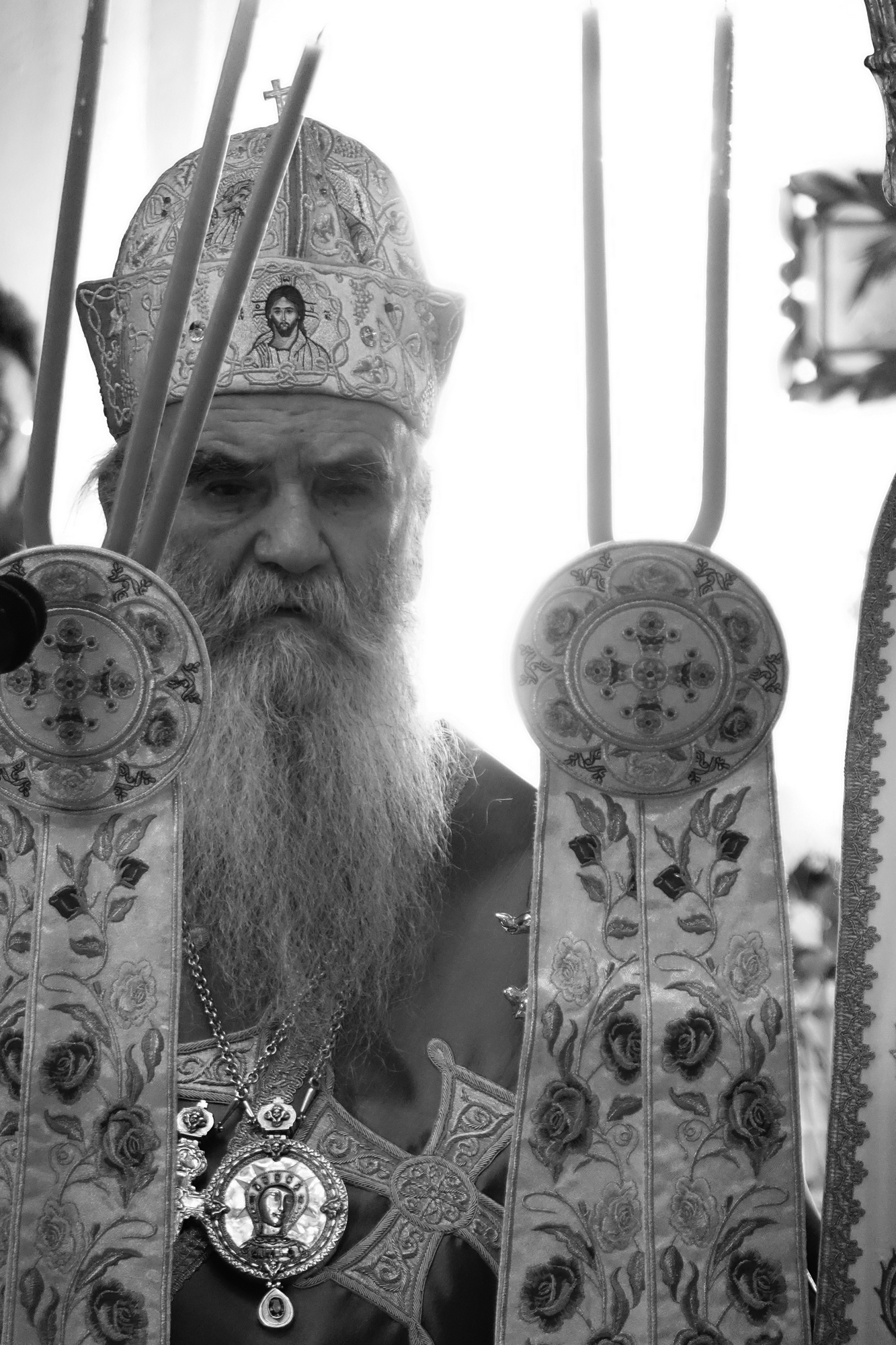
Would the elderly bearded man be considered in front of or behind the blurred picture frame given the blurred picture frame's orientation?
in front

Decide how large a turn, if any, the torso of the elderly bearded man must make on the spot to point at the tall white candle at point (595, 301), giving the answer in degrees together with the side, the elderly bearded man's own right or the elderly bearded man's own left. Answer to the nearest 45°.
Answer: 0° — they already face it

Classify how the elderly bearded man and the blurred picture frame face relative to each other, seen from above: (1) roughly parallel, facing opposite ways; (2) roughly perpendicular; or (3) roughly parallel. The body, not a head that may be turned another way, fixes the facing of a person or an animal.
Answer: roughly parallel

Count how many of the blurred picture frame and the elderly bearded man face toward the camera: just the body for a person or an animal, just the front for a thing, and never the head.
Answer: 2

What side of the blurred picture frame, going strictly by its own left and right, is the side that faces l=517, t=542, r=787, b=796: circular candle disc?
front

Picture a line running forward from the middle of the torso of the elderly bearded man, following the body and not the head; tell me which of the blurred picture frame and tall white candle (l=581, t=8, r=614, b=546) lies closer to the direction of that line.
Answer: the tall white candle

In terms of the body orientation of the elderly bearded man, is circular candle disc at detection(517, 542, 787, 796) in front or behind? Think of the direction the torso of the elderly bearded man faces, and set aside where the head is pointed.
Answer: in front

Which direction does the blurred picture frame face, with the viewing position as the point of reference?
facing the viewer

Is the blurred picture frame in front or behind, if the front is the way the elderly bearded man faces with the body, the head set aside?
behind

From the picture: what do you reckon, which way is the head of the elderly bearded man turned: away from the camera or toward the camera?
toward the camera

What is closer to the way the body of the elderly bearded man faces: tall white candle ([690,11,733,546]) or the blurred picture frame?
the tall white candle

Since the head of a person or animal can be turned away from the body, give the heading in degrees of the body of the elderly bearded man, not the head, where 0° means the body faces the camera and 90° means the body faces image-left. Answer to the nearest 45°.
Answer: approximately 0°

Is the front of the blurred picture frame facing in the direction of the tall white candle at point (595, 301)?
yes

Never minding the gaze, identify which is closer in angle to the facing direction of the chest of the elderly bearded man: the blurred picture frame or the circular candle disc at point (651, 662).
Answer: the circular candle disc
